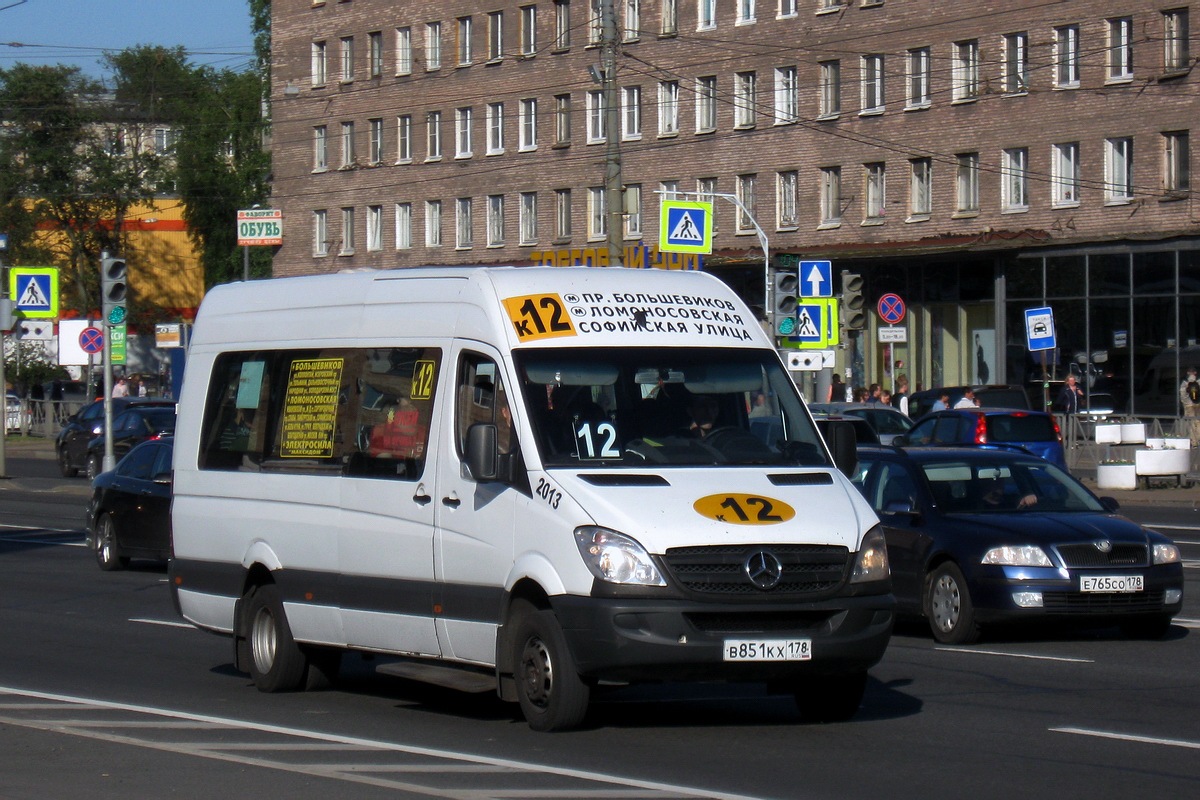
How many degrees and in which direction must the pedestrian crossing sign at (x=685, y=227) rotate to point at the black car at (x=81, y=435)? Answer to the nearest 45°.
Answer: approximately 135° to its right

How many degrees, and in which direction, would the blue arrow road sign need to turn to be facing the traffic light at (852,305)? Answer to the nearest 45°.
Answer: approximately 45° to its left

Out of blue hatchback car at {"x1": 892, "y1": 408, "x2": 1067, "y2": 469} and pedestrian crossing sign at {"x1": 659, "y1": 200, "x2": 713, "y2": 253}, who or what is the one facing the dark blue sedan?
the pedestrian crossing sign

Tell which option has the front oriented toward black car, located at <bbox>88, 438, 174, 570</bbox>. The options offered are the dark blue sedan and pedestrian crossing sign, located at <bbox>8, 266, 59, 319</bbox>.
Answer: the pedestrian crossing sign

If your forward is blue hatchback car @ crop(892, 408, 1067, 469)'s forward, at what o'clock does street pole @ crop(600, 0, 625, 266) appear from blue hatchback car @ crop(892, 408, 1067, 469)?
The street pole is roughly at 10 o'clock from the blue hatchback car.

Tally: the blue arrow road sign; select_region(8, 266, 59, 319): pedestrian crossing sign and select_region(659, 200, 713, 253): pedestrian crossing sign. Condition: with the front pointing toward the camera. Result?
3

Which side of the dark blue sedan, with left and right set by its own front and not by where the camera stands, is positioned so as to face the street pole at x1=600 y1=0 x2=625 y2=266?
back

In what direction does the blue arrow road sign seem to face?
toward the camera

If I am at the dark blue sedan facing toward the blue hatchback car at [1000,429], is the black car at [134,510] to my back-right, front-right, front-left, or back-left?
front-left

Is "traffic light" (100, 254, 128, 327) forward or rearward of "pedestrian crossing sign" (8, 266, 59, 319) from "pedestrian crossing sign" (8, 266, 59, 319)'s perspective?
forward

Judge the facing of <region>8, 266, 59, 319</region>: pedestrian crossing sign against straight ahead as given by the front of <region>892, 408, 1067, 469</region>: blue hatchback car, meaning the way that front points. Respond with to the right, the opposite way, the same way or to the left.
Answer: the opposite way

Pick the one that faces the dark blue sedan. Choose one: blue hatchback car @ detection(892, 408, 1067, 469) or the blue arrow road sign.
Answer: the blue arrow road sign

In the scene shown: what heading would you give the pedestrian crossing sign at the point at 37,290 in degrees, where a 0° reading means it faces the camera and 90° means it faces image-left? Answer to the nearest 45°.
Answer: approximately 0°

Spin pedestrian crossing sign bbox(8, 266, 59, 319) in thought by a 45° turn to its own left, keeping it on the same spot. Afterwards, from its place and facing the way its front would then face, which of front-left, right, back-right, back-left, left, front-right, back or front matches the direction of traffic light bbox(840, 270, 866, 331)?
front

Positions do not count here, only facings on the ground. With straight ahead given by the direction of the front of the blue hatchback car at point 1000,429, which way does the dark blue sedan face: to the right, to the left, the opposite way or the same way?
the opposite way

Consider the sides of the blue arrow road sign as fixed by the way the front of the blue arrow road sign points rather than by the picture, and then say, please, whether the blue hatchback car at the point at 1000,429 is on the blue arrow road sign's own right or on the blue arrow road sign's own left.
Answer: on the blue arrow road sign's own left

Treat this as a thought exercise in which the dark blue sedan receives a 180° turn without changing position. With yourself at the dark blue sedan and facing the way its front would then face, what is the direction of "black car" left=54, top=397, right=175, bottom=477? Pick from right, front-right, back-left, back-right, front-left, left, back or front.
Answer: front

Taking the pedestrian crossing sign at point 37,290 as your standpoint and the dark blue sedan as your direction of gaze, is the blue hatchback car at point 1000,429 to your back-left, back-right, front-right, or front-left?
front-left

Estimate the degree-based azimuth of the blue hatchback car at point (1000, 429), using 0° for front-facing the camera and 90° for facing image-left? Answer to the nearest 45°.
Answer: approximately 135°

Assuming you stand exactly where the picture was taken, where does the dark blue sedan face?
facing the viewer and to the right of the viewer
